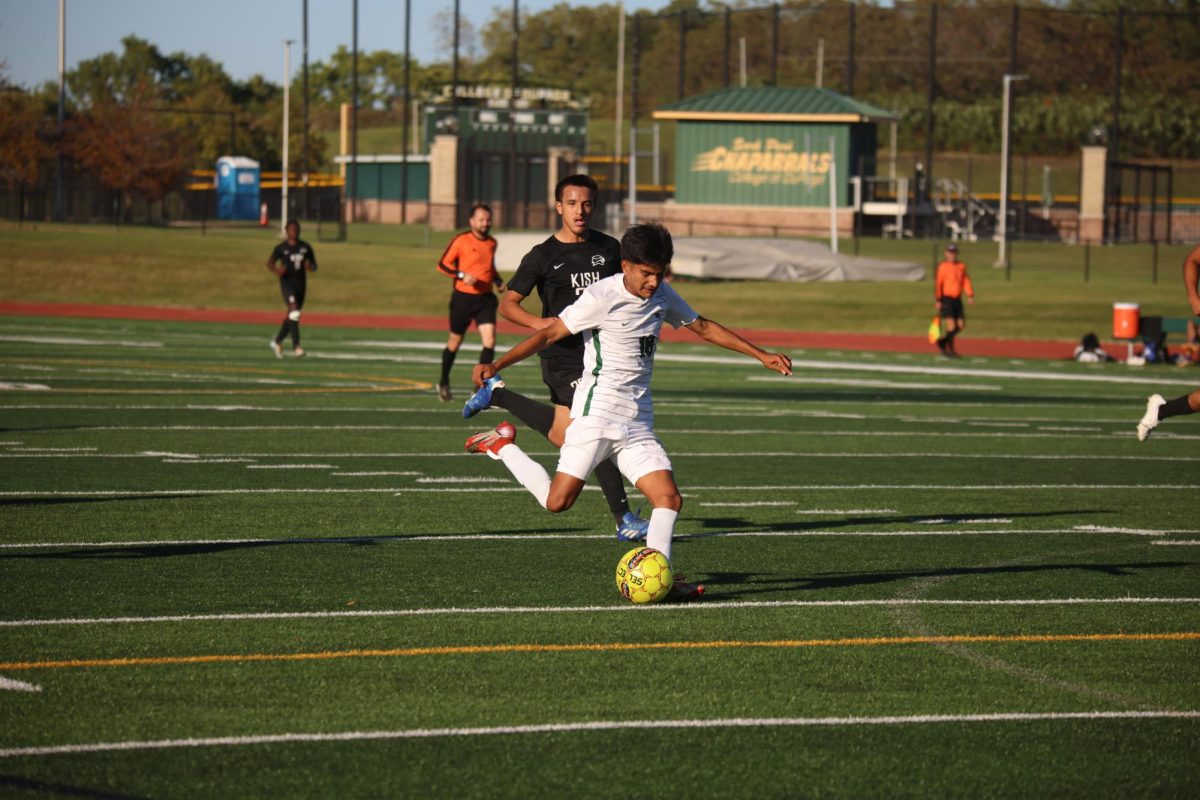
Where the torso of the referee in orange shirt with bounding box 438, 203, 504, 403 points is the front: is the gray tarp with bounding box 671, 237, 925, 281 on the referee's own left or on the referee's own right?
on the referee's own left

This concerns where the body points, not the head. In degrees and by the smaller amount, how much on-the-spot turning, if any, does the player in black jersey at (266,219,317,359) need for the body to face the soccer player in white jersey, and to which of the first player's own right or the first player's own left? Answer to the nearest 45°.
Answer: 0° — they already face them

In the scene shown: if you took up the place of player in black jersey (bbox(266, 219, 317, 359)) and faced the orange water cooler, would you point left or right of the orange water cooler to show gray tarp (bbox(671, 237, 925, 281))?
left

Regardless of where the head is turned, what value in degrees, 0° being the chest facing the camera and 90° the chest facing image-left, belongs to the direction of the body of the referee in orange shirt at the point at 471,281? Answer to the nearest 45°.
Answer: approximately 315°

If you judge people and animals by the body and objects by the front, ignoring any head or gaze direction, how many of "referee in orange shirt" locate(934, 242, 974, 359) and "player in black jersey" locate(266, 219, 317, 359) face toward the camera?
2

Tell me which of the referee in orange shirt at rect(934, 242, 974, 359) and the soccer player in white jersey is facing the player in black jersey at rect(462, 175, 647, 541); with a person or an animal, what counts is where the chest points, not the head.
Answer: the referee in orange shirt

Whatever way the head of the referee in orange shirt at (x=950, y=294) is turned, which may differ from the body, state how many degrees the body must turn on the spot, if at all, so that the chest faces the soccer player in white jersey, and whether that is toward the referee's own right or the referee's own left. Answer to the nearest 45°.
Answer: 0° — they already face them

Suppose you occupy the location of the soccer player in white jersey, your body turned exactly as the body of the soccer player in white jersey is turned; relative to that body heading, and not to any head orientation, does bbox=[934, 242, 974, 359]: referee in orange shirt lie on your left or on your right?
on your left

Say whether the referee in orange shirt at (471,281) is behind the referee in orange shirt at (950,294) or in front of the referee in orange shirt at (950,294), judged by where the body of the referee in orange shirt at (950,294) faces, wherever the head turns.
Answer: in front
